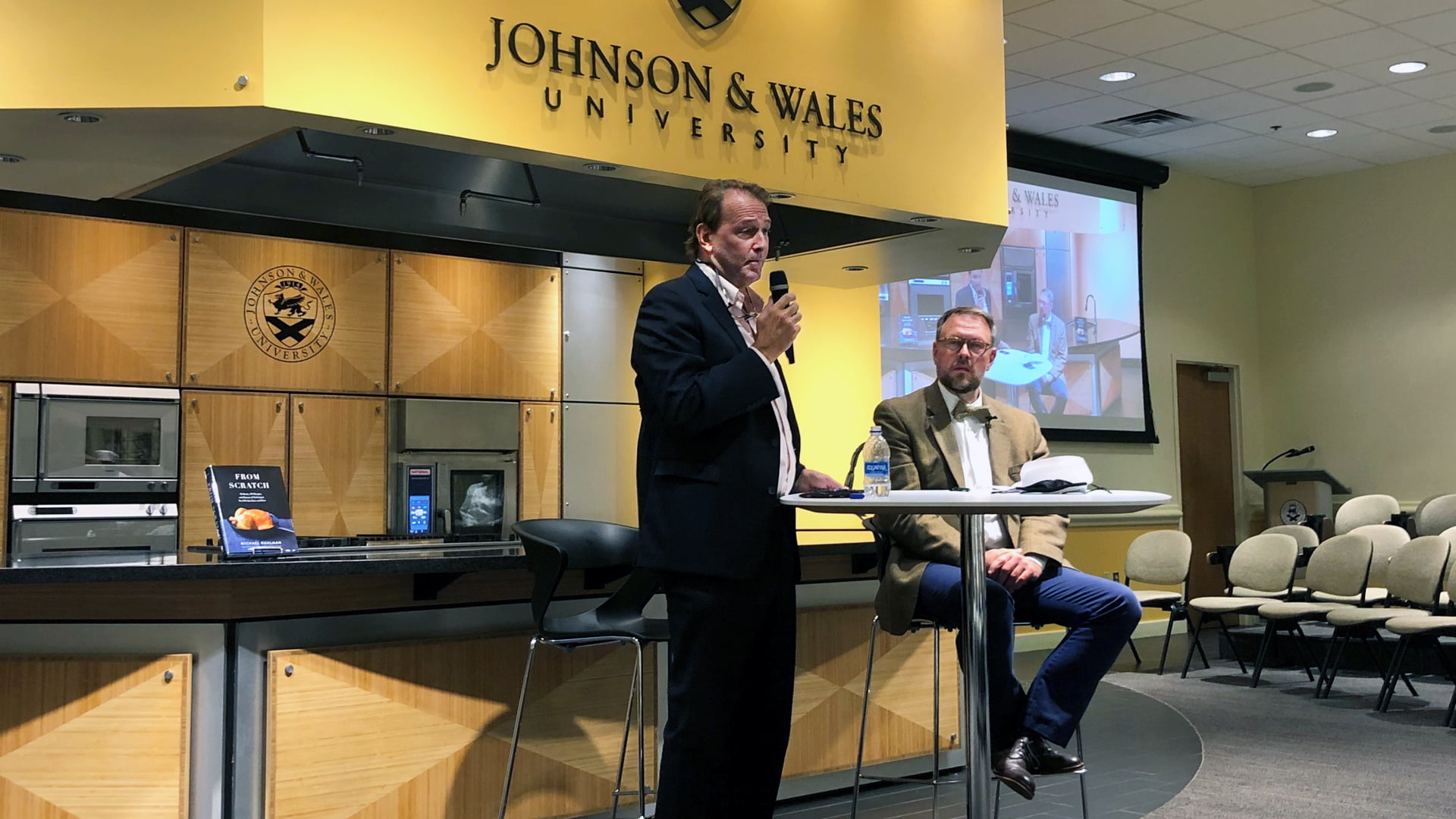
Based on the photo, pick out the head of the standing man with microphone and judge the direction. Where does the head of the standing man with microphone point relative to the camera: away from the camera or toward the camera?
toward the camera

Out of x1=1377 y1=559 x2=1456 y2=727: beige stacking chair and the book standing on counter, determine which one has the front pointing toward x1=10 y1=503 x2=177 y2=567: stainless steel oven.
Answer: the beige stacking chair

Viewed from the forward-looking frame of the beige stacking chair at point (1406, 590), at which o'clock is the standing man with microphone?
The standing man with microphone is roughly at 11 o'clock from the beige stacking chair.

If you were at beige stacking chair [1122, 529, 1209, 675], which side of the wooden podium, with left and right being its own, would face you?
front

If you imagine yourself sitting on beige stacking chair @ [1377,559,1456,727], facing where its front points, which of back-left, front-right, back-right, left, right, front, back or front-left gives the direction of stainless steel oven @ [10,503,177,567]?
front

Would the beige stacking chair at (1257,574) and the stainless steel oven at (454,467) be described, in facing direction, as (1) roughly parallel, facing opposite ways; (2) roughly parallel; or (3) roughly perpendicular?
roughly perpendicular

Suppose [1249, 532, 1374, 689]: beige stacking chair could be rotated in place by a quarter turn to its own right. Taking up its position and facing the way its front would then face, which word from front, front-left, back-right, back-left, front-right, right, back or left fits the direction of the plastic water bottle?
back-left

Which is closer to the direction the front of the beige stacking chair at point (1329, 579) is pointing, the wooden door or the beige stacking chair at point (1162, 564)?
the beige stacking chair

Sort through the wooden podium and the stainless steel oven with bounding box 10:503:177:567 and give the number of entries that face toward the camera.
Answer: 2

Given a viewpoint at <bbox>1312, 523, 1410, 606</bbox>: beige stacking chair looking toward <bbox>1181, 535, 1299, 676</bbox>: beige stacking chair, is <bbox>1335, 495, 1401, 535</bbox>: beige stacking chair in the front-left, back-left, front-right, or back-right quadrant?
back-right

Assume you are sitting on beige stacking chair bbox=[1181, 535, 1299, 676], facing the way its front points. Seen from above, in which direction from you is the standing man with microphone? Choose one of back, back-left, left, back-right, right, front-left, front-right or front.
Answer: front-left

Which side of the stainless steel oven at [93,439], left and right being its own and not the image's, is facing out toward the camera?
front

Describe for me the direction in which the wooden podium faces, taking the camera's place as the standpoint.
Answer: facing the viewer

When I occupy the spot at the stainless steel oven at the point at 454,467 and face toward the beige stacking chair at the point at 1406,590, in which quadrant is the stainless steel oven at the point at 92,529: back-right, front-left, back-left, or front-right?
back-right

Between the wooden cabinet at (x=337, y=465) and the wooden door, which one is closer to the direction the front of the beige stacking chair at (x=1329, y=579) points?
the wooden cabinet
